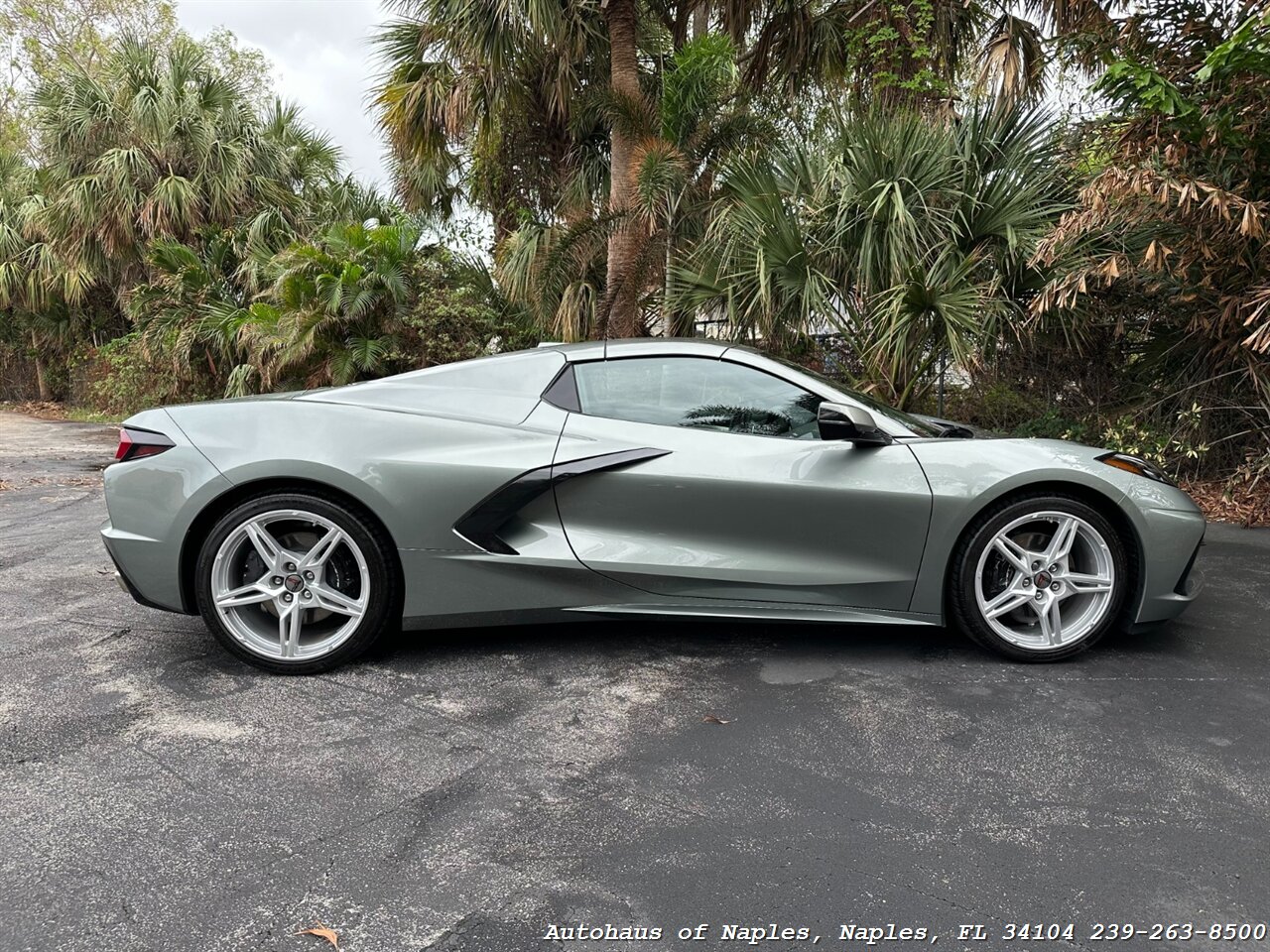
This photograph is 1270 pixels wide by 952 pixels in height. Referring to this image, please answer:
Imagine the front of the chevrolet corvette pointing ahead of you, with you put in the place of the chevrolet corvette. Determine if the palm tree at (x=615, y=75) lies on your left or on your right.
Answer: on your left

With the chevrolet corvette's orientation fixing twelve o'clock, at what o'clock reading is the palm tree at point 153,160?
The palm tree is roughly at 8 o'clock from the chevrolet corvette.

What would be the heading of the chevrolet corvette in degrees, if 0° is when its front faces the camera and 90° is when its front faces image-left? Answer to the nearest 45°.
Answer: approximately 270°

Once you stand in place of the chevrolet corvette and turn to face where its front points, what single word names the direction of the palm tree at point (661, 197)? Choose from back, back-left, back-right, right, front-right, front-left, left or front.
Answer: left

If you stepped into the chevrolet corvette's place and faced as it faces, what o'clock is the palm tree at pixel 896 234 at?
The palm tree is roughly at 10 o'clock from the chevrolet corvette.

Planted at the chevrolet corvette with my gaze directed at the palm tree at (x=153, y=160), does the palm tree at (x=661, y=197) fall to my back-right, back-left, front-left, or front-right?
front-right
